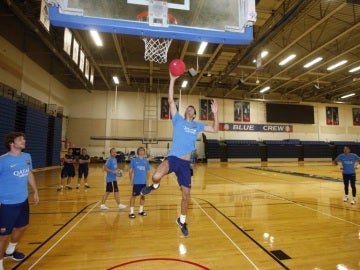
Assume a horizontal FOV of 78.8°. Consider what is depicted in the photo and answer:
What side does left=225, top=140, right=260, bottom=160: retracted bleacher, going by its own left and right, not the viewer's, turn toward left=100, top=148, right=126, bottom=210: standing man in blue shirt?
front

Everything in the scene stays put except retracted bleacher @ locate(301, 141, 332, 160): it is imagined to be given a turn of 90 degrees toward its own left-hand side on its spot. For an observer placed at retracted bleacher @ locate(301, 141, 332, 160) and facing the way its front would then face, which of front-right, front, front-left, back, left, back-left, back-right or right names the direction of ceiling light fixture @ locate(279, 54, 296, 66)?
right

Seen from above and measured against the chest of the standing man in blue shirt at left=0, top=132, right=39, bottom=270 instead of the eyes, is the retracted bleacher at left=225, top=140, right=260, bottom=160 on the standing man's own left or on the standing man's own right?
on the standing man's own left

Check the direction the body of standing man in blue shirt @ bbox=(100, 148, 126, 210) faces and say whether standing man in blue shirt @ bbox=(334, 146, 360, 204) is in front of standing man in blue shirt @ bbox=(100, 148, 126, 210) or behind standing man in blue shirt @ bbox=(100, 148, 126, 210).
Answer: in front

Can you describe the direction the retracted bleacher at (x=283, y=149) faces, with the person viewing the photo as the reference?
facing the viewer

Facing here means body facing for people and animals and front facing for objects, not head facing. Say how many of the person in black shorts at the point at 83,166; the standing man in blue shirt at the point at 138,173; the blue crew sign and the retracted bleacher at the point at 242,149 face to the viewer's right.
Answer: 0

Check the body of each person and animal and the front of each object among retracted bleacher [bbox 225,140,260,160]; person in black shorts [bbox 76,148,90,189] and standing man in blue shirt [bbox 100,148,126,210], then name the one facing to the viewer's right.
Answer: the standing man in blue shirt

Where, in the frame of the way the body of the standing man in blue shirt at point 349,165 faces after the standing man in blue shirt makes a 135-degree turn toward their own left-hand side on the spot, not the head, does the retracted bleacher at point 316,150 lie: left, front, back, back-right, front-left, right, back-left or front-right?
front-left

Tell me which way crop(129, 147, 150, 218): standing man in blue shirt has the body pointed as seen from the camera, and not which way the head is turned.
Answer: toward the camera

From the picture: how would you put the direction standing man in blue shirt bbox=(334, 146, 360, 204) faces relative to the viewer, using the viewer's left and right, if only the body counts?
facing the viewer

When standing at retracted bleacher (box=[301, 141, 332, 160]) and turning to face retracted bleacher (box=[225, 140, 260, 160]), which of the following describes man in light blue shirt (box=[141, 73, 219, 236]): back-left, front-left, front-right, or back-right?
front-left

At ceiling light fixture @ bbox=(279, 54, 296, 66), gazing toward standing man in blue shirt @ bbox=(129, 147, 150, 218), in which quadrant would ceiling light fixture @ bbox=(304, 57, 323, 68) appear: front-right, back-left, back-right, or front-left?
back-left

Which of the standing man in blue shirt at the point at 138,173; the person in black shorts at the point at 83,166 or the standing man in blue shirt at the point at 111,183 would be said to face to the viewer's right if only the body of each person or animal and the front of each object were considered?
the standing man in blue shirt at the point at 111,183

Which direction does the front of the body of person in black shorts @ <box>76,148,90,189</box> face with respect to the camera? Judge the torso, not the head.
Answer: toward the camera

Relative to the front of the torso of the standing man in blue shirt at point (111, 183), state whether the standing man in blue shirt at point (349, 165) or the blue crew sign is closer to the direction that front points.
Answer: the standing man in blue shirt

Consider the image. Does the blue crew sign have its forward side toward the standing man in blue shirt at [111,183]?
yes

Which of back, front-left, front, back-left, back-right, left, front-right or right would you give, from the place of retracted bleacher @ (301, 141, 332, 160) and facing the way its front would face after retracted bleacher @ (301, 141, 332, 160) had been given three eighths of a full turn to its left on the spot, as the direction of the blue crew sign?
back

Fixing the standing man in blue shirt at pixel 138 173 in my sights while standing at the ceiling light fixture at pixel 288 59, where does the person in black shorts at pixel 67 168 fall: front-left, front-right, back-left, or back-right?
front-right

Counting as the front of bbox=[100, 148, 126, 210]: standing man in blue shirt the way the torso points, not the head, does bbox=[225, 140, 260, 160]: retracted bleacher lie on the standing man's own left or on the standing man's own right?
on the standing man's own left
